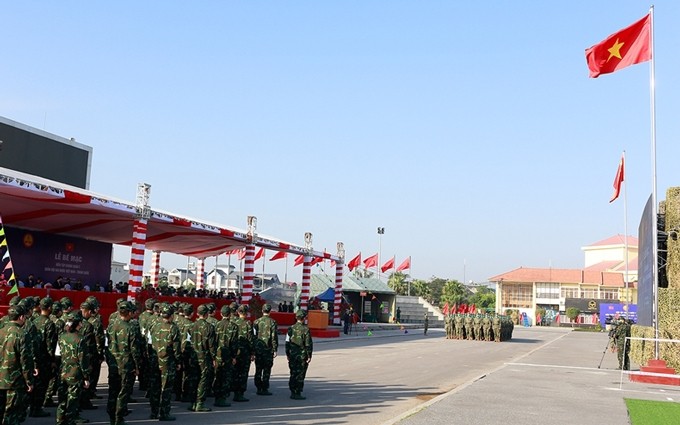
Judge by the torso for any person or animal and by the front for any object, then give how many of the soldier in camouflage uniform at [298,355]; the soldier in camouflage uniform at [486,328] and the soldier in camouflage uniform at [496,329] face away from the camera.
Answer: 1

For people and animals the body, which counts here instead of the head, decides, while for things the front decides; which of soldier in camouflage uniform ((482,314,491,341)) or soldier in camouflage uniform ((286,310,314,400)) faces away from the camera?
soldier in camouflage uniform ((286,310,314,400))

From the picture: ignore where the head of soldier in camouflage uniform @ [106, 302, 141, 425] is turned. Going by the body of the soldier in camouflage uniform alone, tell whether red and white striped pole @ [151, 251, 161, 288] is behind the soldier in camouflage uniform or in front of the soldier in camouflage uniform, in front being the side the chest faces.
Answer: in front

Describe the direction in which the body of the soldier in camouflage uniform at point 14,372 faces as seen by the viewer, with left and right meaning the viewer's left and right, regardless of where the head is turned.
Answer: facing away from the viewer and to the right of the viewer

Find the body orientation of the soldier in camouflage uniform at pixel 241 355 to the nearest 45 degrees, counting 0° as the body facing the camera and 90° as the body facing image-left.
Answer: approximately 225°

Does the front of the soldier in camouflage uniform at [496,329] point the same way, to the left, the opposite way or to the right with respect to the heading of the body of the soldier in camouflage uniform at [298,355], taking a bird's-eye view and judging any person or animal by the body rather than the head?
the opposite way

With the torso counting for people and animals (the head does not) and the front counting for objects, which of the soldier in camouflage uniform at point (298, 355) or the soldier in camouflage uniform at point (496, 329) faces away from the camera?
the soldier in camouflage uniform at point (298, 355)

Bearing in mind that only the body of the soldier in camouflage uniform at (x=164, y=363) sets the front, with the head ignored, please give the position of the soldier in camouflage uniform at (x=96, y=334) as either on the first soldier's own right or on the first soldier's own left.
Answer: on the first soldier's own left

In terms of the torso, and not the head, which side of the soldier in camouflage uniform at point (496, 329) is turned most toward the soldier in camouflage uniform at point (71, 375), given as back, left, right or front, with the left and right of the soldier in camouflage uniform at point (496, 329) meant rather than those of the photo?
front

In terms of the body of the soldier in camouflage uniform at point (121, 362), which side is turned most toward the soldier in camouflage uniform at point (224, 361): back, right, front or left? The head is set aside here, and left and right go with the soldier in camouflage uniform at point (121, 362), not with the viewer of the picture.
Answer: front

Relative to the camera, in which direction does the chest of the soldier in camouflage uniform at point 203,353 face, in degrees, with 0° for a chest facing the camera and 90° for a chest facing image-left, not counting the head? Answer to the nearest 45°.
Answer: approximately 225°

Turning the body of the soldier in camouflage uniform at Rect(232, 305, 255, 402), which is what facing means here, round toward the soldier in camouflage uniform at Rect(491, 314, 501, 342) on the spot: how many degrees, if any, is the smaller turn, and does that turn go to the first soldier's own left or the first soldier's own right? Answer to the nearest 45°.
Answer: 0° — they already face them

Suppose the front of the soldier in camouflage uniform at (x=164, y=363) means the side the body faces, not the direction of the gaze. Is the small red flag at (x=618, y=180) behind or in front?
in front

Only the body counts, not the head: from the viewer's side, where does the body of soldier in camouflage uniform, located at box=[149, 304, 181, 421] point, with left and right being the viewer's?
facing away from the viewer and to the right of the viewer

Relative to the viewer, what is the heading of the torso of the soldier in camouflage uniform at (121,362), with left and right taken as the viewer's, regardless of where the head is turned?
facing away from the viewer and to the right of the viewer

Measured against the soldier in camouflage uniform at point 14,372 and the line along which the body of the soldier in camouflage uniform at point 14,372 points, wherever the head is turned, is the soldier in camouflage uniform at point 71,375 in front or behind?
in front
